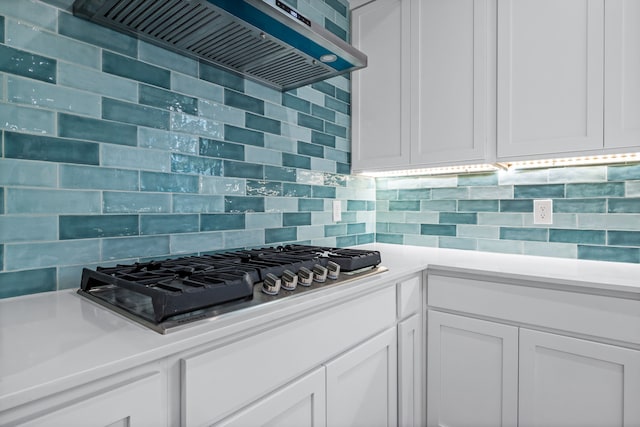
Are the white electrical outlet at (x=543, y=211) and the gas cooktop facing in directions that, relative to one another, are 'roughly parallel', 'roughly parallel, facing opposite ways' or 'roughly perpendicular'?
roughly perpendicular

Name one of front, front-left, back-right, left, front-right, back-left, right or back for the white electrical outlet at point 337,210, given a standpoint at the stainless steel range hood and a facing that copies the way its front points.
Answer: left

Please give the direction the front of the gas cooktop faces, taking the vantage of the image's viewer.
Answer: facing the viewer and to the right of the viewer

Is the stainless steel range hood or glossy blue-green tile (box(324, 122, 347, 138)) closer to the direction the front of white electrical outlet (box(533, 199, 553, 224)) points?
the stainless steel range hood

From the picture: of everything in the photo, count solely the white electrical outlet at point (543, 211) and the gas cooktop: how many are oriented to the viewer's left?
0

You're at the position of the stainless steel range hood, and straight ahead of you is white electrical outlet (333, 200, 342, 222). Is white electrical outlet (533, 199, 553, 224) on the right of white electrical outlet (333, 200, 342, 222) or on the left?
right

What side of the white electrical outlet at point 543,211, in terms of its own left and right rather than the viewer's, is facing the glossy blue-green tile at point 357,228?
right

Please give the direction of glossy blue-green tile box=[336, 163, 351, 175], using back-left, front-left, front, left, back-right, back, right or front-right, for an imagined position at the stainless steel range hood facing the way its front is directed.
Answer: left

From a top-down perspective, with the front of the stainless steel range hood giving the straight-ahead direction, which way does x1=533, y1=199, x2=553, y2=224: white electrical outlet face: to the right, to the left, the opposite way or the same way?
to the right

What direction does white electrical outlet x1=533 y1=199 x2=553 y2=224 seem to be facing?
toward the camera

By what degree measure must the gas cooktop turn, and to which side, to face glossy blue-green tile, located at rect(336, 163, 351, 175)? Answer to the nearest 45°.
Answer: approximately 90° to its left

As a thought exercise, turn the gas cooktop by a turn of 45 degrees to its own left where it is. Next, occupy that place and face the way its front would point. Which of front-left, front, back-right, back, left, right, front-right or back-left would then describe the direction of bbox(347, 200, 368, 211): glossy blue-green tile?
front-left

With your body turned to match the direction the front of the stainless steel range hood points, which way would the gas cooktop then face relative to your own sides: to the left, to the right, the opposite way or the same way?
the same way

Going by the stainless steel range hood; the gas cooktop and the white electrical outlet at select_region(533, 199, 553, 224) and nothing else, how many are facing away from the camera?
0

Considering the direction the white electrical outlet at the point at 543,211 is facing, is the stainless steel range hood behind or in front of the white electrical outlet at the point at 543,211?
in front

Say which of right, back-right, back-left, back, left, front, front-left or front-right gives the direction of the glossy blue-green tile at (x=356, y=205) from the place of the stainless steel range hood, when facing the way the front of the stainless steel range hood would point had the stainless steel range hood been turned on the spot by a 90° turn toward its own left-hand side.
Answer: front

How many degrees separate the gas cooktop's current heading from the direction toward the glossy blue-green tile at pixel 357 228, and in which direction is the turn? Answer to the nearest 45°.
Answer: approximately 90° to its left
